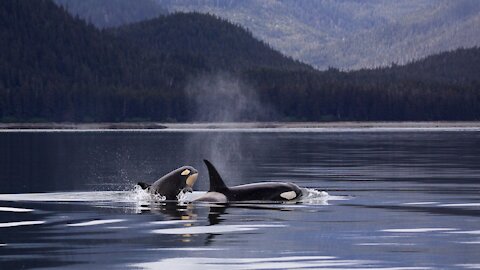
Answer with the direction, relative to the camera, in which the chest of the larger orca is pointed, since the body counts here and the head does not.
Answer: to the viewer's right

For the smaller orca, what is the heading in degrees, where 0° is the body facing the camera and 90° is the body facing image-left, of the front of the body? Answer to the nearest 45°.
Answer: approximately 270°

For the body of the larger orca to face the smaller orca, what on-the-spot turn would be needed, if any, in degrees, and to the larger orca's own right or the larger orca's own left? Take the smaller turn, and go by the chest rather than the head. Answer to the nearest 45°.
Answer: approximately 180°

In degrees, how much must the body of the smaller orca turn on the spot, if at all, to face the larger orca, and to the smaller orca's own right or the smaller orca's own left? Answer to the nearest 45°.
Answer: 0° — it already faces it

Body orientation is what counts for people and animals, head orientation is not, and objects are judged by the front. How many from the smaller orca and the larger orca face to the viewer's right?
2
